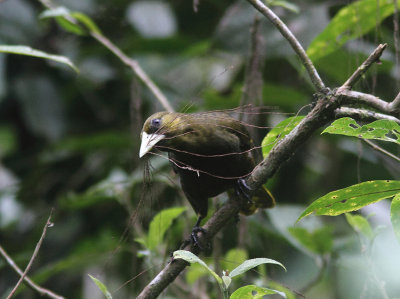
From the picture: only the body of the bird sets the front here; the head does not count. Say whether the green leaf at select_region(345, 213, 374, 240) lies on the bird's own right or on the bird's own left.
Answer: on the bird's own left

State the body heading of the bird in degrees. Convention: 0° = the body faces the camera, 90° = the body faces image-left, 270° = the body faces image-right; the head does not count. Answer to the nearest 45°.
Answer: approximately 45°

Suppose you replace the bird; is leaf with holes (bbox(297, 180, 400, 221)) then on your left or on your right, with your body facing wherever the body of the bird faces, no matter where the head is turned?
on your left

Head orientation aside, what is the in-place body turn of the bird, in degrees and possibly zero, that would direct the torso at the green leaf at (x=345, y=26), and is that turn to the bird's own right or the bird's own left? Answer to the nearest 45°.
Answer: approximately 135° to the bird's own left
